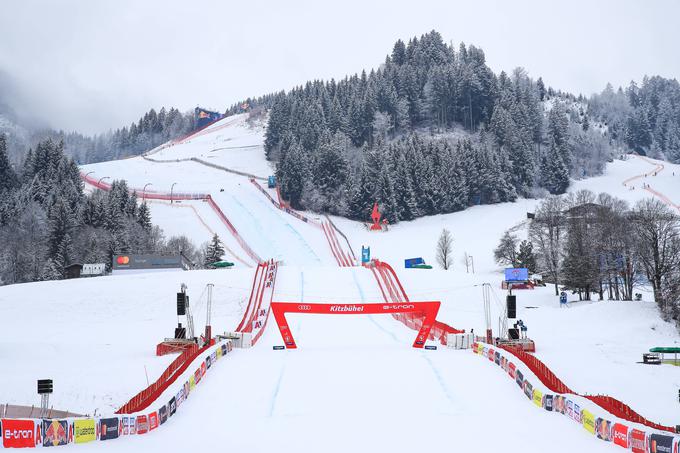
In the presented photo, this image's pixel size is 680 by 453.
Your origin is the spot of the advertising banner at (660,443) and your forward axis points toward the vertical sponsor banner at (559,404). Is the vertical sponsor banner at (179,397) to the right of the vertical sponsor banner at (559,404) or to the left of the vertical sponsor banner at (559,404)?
left

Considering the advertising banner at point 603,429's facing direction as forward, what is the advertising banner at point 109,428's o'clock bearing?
the advertising banner at point 109,428 is roughly at 1 o'clock from the advertising banner at point 603,429.

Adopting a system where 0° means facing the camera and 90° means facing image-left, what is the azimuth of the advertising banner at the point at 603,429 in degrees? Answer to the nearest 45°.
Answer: approximately 45°

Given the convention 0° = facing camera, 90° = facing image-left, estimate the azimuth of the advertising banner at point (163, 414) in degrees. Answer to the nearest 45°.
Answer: approximately 315°

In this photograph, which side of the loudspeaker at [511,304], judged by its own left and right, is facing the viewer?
front

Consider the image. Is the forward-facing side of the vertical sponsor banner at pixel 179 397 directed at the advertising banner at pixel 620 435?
yes

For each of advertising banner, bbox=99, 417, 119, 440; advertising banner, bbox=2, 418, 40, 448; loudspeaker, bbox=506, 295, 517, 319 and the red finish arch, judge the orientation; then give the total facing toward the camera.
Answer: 4

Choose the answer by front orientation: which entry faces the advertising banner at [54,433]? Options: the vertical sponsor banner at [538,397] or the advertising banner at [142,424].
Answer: the vertical sponsor banner

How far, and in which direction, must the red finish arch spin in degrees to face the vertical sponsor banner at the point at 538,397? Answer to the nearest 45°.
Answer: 0° — it already faces it

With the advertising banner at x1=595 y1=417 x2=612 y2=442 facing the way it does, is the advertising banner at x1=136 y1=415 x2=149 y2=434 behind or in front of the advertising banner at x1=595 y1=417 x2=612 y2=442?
in front

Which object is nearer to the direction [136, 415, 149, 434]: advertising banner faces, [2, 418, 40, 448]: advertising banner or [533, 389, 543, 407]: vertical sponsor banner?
the vertical sponsor banner

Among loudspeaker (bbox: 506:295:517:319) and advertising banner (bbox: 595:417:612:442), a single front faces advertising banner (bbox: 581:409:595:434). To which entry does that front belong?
the loudspeaker

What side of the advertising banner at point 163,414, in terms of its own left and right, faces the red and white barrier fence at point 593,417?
front

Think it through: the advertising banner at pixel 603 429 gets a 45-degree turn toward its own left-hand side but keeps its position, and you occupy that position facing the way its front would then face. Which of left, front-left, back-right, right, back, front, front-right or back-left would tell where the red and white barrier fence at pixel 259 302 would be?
back-right

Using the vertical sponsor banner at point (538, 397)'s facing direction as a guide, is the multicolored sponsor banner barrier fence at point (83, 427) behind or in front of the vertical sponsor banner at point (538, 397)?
in front

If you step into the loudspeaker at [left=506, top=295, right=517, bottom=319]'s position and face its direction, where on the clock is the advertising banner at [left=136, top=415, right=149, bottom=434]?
The advertising banner is roughly at 1 o'clock from the loudspeaker.
